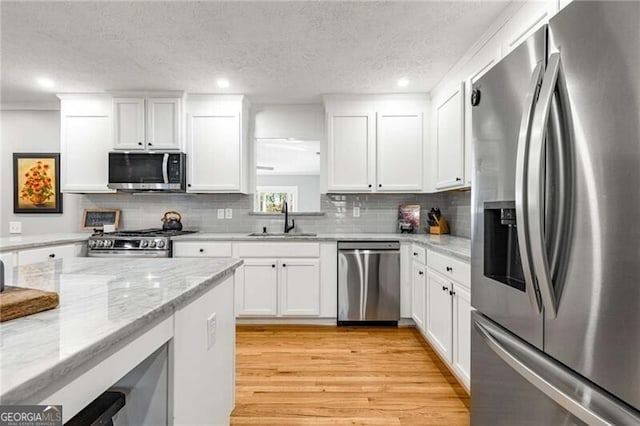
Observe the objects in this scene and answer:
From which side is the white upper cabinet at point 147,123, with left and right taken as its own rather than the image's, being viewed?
front

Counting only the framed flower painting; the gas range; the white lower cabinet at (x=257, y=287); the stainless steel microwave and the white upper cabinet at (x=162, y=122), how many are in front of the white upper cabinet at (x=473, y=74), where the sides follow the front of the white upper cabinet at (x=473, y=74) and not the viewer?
5

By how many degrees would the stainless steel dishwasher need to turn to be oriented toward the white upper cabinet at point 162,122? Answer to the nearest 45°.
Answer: approximately 90° to its right

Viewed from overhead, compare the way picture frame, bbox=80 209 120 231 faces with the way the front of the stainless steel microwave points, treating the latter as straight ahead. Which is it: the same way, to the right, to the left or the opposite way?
the same way

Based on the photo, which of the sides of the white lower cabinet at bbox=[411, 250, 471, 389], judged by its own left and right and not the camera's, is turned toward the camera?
left

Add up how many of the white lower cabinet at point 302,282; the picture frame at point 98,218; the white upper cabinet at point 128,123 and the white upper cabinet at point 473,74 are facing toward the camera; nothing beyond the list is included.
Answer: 3

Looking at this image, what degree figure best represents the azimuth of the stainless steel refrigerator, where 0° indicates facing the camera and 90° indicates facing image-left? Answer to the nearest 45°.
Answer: approximately 45°

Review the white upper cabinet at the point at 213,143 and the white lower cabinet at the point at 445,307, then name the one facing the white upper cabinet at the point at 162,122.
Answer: the white lower cabinet

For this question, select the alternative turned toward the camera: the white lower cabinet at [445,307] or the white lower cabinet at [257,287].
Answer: the white lower cabinet at [257,287]

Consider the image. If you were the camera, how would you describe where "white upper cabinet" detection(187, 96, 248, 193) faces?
facing the viewer

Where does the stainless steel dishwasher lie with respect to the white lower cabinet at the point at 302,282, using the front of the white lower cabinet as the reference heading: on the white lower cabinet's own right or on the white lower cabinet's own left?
on the white lower cabinet's own left

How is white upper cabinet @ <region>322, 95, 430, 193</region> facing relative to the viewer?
toward the camera
